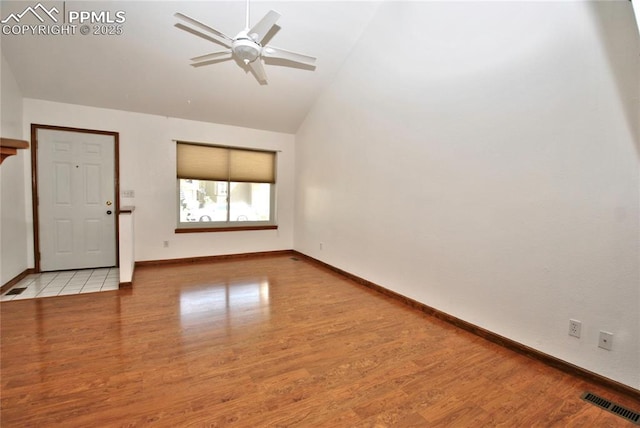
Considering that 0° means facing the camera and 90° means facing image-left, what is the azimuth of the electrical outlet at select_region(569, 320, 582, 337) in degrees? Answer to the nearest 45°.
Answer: approximately 45°

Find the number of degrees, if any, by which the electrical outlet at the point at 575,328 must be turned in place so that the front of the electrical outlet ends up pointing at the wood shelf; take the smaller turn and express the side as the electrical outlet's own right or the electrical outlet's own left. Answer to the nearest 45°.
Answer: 0° — it already faces it

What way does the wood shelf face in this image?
to the viewer's right

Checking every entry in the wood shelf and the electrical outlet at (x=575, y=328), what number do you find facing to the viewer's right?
1

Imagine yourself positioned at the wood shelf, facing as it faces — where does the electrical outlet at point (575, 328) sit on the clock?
The electrical outlet is roughly at 1 o'clock from the wood shelf.

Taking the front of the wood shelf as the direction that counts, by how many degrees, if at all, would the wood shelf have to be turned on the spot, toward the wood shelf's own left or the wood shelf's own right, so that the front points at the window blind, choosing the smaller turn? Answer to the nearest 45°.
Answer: approximately 45° to the wood shelf's own left

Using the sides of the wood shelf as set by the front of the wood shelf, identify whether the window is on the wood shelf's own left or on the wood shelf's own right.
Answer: on the wood shelf's own left

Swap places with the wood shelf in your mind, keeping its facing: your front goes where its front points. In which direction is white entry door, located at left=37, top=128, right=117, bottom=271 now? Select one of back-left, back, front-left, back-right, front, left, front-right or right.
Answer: left
